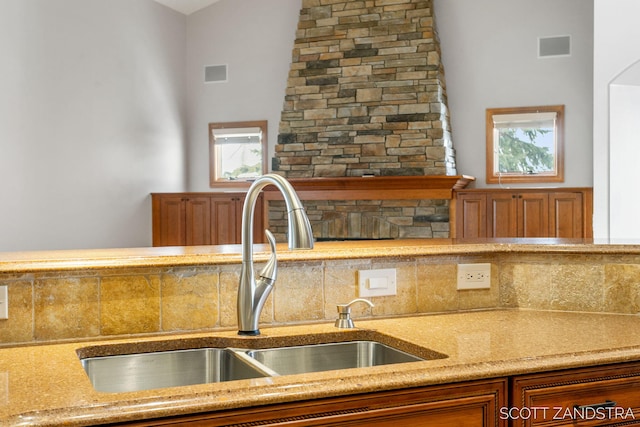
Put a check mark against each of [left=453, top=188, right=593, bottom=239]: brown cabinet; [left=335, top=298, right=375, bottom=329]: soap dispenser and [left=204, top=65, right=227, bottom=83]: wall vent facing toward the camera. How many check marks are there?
2

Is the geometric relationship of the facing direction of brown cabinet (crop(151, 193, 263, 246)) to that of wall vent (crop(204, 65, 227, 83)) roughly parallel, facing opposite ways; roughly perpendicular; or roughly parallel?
roughly parallel

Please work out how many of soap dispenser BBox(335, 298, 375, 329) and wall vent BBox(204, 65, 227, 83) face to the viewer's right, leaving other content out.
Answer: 1

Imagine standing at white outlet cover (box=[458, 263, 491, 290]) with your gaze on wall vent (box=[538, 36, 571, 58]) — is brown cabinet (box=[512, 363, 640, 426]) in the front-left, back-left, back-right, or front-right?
back-right

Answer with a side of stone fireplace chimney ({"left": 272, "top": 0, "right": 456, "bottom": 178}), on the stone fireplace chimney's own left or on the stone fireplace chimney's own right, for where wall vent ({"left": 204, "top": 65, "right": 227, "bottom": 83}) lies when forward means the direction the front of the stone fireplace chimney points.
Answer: on the stone fireplace chimney's own right

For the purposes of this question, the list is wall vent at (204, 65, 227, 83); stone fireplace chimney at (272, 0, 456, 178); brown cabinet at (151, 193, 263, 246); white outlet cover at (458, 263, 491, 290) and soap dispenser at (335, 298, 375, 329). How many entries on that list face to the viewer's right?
1

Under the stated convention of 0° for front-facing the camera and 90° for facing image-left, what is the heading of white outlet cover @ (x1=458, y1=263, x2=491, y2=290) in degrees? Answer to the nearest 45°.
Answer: approximately 0°

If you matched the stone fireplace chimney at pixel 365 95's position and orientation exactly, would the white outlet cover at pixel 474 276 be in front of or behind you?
in front

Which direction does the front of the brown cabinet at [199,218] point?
toward the camera

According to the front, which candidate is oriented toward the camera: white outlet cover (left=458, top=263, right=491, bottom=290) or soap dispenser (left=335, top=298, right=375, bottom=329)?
the white outlet cover

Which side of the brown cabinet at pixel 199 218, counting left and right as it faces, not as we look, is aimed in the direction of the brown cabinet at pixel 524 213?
left

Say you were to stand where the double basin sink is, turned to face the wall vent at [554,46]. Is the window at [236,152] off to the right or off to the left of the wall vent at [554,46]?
left

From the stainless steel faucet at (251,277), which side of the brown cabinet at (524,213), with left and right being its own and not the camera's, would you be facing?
front

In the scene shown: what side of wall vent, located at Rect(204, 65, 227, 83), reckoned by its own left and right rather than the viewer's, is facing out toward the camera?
front

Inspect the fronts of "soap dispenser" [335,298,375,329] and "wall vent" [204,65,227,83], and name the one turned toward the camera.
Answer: the wall vent

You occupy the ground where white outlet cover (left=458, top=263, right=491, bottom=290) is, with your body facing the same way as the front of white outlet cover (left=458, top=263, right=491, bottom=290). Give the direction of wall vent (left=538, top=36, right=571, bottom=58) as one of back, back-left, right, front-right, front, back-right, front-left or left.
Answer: back
